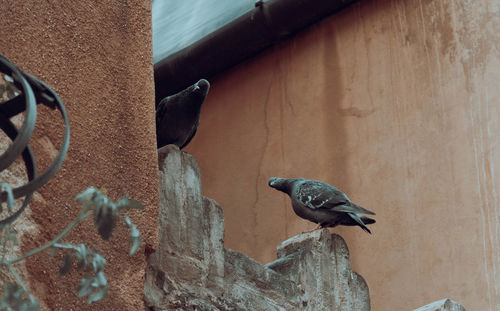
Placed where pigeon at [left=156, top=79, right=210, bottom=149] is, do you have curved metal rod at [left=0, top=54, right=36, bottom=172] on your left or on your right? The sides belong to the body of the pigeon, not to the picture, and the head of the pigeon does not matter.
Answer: on your right

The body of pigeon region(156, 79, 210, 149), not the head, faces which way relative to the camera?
to the viewer's right

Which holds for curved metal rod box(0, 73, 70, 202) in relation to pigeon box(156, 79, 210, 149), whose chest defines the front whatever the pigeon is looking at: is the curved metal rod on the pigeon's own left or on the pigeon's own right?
on the pigeon's own right
